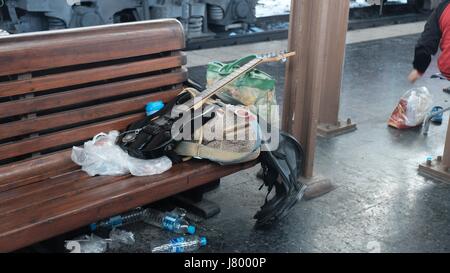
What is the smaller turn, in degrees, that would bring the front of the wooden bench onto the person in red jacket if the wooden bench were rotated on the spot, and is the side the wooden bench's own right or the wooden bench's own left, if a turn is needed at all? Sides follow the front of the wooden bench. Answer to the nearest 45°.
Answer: approximately 45° to the wooden bench's own left

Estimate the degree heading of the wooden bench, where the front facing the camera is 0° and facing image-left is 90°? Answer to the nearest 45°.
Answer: approximately 315°
